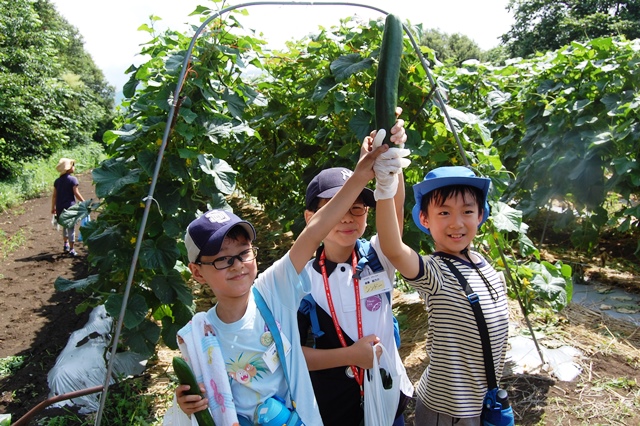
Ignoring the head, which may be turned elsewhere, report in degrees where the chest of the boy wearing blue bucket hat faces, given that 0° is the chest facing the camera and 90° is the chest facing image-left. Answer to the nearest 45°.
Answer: approximately 315°

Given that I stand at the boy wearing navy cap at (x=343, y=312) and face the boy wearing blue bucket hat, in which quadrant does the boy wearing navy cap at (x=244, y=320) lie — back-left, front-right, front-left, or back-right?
back-right

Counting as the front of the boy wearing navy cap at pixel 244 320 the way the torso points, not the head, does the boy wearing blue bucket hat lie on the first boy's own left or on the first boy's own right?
on the first boy's own left

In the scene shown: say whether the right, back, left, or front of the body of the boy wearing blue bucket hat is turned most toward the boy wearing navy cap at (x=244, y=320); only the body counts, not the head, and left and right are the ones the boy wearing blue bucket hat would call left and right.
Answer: right
